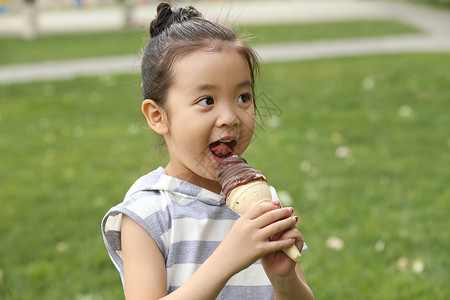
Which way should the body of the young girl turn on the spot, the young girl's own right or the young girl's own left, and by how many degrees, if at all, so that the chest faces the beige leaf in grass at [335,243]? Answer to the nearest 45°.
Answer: approximately 135° to the young girl's own left

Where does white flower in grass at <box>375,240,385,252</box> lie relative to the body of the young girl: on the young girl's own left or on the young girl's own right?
on the young girl's own left

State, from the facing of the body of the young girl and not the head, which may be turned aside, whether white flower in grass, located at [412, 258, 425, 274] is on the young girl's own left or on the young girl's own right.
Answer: on the young girl's own left

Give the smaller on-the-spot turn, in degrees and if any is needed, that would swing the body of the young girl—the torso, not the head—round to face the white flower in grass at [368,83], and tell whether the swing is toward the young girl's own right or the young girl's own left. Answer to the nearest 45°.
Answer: approximately 135° to the young girl's own left

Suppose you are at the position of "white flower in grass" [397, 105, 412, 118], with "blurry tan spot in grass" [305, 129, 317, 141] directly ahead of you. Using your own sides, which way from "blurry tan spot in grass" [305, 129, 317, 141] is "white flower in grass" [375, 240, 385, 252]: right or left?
left

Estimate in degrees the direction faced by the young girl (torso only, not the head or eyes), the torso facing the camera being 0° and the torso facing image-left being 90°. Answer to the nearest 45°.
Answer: approximately 315°

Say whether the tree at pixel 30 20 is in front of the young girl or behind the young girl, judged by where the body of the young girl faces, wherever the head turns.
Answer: behind

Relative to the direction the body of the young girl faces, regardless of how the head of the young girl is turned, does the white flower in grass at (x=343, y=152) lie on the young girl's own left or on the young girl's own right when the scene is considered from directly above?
on the young girl's own left

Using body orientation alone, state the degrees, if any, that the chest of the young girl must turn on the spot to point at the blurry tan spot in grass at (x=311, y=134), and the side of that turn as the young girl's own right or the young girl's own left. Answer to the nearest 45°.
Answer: approximately 135° to the young girl's own left

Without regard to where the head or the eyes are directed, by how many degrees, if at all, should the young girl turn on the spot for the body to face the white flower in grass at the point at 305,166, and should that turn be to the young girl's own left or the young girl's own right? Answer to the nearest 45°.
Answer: approximately 135° to the young girl's own left

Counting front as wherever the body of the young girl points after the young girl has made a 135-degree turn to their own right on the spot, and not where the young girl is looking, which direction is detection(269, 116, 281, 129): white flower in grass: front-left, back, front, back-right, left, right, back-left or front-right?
right
